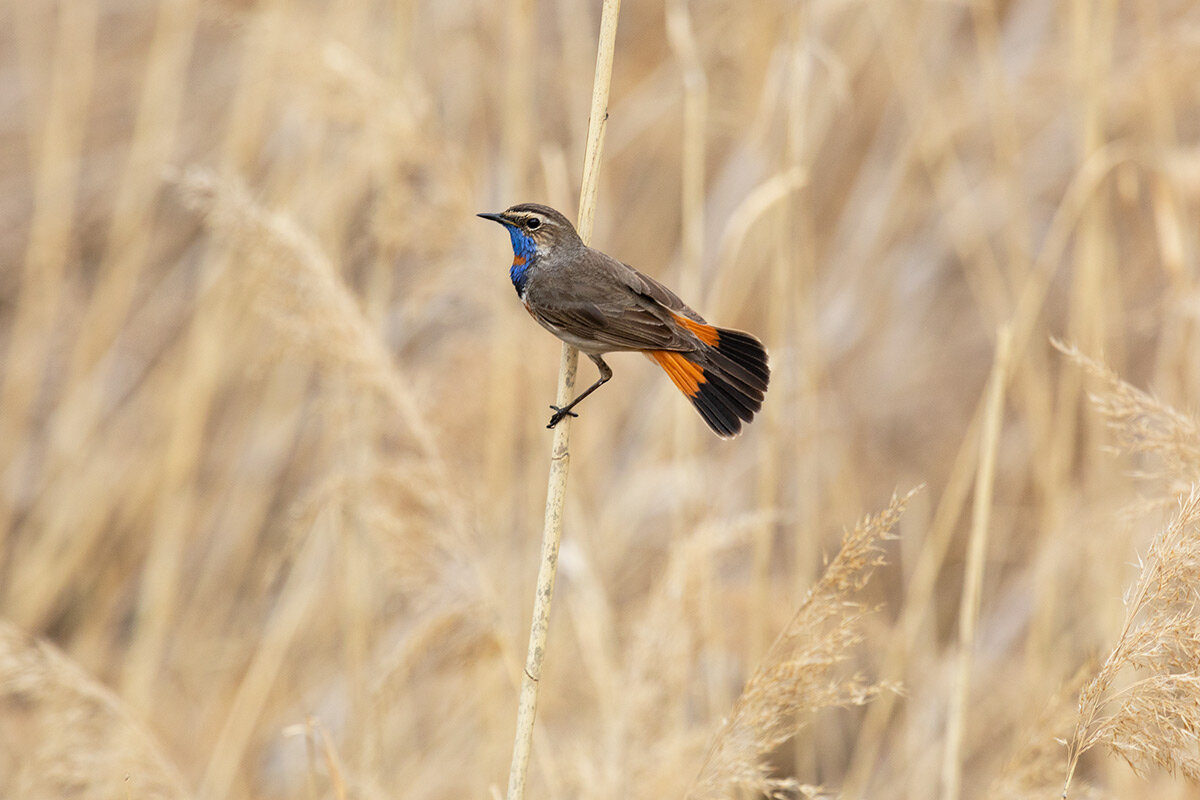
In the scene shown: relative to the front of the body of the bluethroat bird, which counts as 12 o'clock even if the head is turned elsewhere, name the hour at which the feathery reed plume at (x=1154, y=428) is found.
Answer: The feathery reed plume is roughly at 7 o'clock from the bluethroat bird.

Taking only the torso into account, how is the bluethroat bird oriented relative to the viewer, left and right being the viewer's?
facing to the left of the viewer

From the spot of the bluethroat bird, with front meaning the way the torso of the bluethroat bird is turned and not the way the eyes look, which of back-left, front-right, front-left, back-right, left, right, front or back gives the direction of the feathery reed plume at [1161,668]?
back-left
